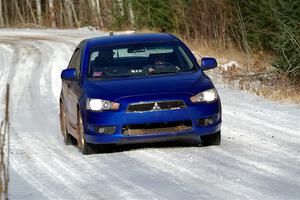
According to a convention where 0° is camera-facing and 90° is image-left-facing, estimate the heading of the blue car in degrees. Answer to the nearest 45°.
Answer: approximately 0°
